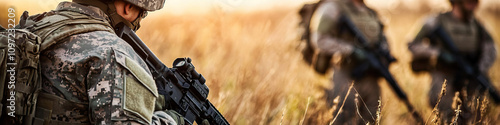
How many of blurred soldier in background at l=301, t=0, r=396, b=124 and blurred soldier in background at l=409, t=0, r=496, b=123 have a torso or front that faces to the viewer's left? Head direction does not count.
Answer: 0

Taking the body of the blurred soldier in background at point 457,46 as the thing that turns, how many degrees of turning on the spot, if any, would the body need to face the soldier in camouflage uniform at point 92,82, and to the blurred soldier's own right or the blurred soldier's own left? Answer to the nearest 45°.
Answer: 0° — they already face them

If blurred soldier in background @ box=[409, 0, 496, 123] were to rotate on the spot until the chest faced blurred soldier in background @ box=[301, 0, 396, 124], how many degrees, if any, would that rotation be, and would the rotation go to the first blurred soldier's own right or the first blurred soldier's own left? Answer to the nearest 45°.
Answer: approximately 45° to the first blurred soldier's own right

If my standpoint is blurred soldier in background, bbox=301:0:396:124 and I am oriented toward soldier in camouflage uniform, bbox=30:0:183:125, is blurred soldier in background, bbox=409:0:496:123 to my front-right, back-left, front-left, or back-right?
back-left

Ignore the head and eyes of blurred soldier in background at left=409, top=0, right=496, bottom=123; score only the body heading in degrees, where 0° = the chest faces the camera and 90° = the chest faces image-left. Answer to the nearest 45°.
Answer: approximately 0°

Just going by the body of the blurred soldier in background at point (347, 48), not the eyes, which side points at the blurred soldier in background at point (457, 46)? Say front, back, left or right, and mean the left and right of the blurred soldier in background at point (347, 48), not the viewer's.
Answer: left

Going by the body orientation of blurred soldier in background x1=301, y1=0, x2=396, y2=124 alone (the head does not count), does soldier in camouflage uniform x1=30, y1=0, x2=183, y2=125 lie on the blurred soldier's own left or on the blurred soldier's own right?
on the blurred soldier's own right

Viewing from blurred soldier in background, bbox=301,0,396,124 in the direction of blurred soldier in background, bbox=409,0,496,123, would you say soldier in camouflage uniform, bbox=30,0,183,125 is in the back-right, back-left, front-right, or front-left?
back-right
